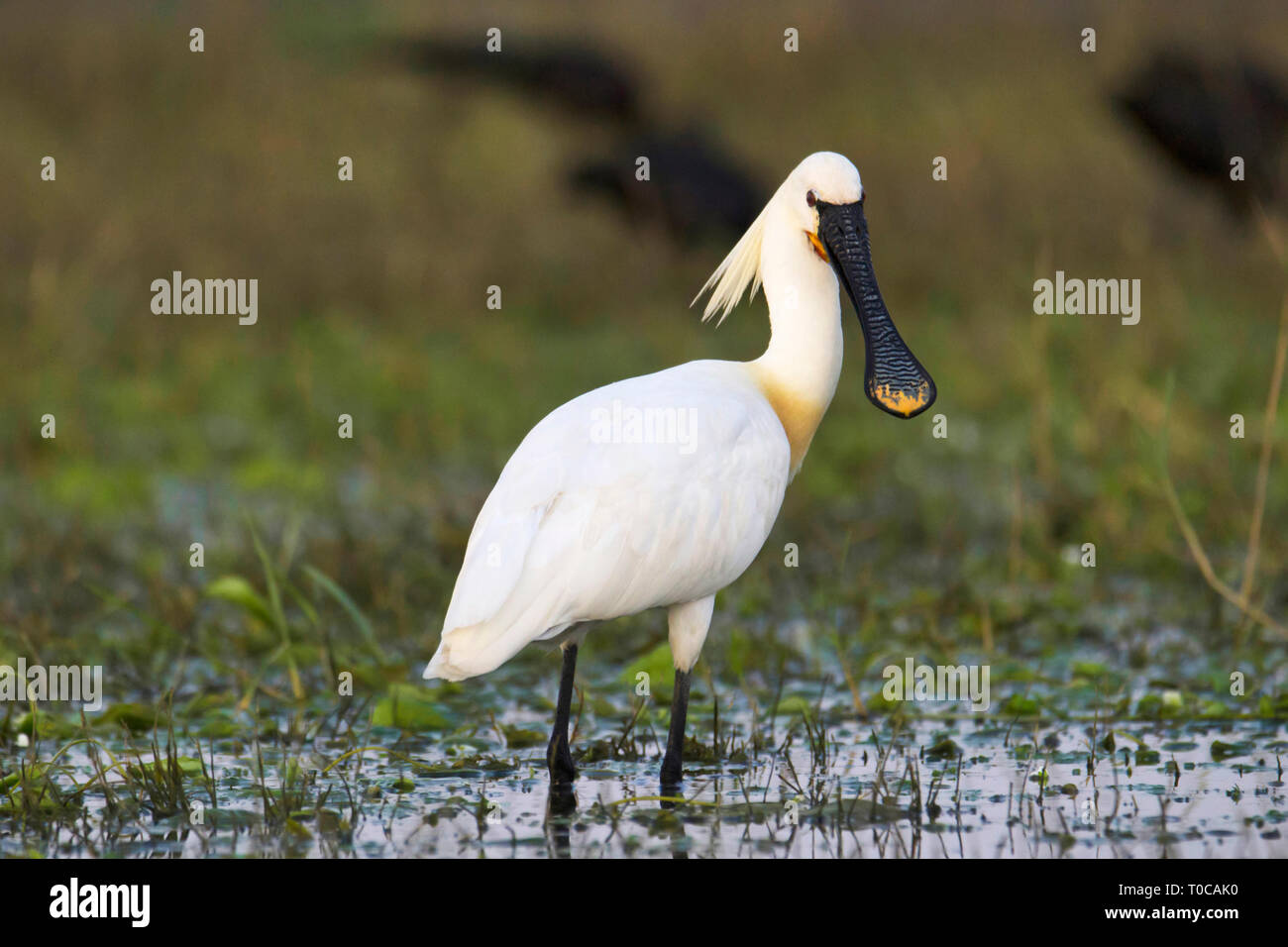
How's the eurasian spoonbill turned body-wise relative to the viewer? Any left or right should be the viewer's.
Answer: facing to the right of the viewer
